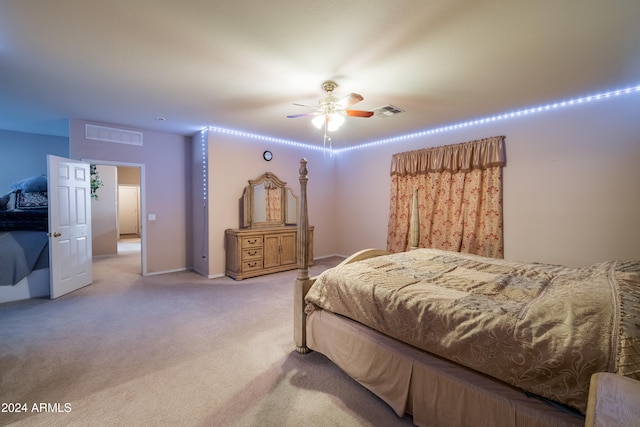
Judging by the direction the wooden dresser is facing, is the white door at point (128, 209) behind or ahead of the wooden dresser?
behind

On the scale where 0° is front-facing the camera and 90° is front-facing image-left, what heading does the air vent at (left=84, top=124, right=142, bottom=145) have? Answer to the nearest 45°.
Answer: approximately 315°

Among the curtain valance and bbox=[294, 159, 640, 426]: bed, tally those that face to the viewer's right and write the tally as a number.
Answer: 0

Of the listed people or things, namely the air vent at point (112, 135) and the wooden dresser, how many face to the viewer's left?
0

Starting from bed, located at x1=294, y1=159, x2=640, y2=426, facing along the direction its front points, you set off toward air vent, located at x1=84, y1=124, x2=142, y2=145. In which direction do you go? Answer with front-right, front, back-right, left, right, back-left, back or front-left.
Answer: front-left

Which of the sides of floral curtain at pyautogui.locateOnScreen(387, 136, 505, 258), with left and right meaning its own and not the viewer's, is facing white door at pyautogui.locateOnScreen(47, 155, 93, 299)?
front

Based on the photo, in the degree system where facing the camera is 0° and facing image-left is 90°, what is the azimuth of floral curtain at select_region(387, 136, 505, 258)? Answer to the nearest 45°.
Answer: approximately 45°

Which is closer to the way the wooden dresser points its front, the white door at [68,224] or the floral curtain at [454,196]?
the floral curtain

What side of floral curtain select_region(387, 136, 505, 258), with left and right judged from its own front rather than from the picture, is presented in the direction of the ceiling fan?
front

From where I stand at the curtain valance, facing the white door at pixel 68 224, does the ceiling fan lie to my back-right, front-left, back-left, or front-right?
front-left

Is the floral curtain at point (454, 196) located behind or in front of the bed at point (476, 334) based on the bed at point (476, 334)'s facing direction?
in front

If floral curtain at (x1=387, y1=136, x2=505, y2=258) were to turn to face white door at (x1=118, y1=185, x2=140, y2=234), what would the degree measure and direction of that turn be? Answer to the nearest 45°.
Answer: approximately 45° to its right

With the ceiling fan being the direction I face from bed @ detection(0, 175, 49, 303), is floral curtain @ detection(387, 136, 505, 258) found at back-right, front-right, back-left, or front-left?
front-left
